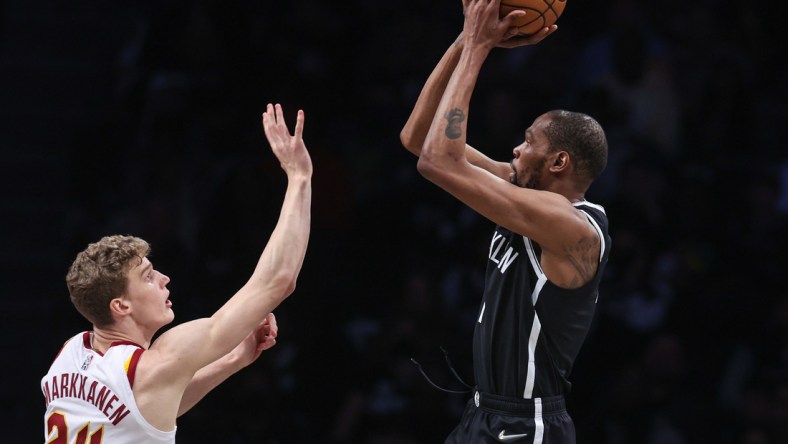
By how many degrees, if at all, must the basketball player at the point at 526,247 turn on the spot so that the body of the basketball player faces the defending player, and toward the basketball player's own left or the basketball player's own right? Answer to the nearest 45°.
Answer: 0° — they already face them

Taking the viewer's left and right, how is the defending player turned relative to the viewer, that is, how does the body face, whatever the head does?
facing away from the viewer and to the right of the viewer

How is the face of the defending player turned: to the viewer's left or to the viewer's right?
to the viewer's right

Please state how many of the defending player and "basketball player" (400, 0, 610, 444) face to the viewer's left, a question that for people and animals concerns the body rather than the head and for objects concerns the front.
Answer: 1

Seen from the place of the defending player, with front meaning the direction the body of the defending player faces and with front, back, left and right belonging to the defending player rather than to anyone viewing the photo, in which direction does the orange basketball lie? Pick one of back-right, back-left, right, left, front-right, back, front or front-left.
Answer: front-right

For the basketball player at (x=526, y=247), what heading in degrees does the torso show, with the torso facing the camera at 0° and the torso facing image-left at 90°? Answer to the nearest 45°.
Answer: approximately 90°

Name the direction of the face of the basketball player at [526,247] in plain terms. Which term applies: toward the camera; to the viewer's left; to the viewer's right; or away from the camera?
to the viewer's left
